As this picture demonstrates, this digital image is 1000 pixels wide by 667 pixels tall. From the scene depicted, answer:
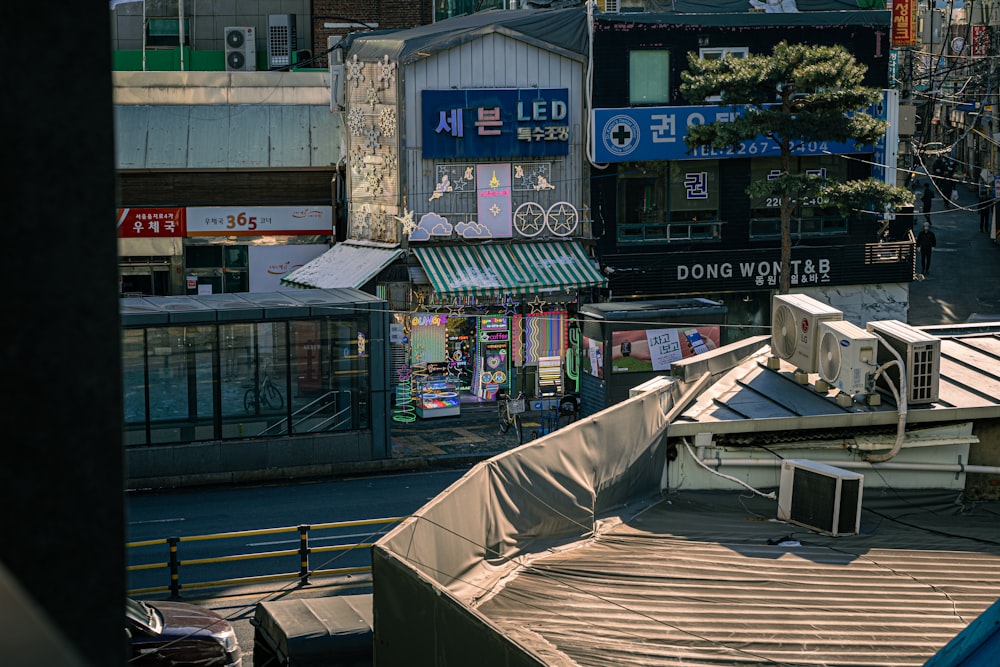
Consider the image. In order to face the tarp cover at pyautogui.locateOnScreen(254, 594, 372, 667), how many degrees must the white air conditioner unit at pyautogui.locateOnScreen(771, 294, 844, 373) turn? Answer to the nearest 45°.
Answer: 0° — it already faces it

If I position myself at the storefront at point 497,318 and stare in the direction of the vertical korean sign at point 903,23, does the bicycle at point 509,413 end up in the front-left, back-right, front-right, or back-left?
back-right

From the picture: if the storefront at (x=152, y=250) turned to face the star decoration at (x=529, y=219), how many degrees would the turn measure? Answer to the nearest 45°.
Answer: approximately 45° to its left

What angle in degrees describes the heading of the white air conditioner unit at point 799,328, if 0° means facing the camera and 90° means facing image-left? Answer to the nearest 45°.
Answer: approximately 45°

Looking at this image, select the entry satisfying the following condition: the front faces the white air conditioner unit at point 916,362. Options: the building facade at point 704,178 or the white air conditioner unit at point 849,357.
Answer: the building facade

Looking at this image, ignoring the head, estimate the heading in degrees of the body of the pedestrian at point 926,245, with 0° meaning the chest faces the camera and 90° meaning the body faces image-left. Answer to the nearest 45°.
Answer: approximately 0°

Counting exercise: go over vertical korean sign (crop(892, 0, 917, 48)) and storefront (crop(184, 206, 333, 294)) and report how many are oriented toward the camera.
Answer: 2

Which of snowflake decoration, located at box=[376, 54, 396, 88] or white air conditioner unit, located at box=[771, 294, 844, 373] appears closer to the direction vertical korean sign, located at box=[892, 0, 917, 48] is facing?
the white air conditioner unit

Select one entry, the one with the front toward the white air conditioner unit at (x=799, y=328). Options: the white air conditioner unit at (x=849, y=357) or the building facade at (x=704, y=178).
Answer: the building facade

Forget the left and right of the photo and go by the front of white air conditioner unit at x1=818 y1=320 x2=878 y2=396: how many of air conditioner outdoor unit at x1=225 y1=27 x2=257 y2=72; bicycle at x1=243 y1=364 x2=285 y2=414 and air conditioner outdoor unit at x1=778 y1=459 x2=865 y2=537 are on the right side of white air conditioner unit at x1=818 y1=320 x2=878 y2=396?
2

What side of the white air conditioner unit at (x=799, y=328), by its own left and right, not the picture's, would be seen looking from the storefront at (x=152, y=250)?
right
